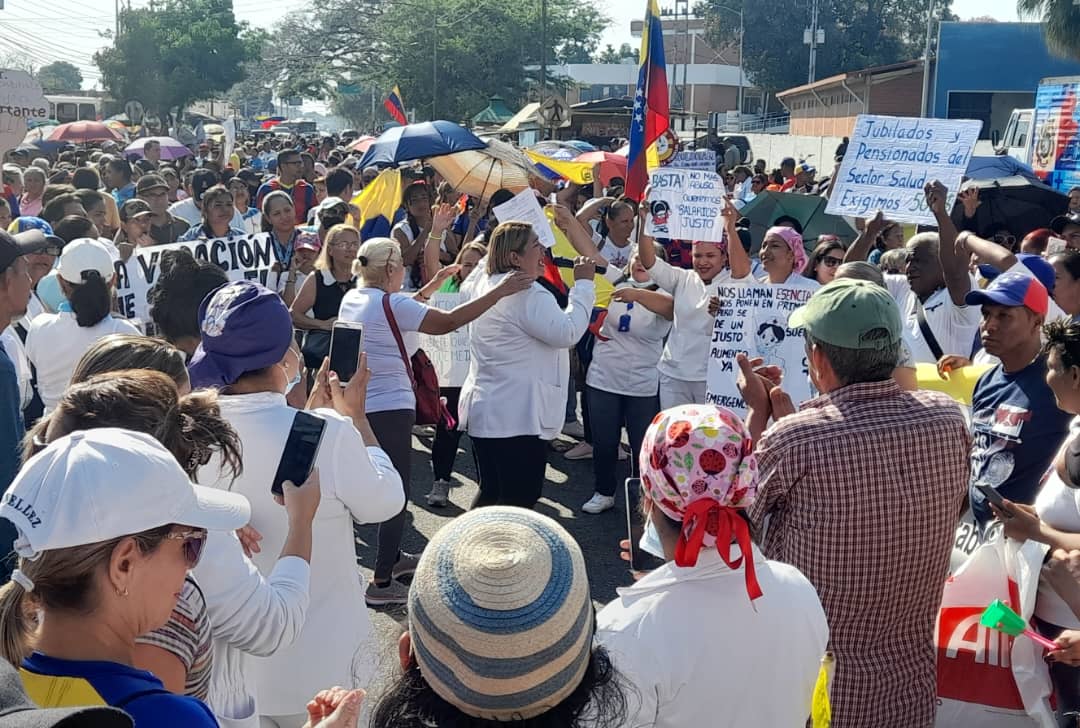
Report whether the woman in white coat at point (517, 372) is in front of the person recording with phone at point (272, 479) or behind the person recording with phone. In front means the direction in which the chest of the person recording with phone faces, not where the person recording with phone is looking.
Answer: in front

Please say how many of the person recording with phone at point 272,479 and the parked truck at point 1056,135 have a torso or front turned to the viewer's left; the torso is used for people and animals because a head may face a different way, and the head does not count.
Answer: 1

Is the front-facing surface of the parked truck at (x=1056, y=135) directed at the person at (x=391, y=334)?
no

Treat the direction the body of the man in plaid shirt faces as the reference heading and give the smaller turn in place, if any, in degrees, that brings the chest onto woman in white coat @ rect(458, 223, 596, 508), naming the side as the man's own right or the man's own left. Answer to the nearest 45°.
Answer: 0° — they already face them

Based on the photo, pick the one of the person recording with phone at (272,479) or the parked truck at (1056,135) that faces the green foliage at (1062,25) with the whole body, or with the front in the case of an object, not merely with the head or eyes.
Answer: the person recording with phone

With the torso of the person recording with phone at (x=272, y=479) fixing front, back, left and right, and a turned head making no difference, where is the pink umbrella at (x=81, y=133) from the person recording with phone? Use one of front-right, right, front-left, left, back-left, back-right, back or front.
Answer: front-left

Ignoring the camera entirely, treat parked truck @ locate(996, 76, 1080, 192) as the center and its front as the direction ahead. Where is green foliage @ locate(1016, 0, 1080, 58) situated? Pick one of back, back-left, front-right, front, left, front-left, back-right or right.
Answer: right

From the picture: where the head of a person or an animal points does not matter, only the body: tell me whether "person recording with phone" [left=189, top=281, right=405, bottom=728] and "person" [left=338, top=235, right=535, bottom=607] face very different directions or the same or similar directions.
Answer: same or similar directions

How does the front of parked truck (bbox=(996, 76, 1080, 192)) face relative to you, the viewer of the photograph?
facing to the left of the viewer

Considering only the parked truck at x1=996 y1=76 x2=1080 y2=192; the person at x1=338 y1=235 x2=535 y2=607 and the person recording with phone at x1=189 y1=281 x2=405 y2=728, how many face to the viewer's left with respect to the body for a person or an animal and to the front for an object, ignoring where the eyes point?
1

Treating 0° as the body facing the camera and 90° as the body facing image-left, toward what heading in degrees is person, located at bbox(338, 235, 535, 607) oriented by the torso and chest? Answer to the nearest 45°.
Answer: approximately 225°

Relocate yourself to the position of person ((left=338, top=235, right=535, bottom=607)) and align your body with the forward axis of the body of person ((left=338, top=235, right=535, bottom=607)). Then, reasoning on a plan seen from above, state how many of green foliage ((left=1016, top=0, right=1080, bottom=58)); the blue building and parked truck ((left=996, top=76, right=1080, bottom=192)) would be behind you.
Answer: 0

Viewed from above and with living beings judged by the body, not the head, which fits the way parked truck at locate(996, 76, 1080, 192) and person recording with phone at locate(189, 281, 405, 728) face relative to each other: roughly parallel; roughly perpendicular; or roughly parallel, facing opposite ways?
roughly perpendicular

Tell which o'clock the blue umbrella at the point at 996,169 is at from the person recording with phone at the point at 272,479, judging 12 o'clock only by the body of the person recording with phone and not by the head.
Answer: The blue umbrella is roughly at 12 o'clock from the person recording with phone.

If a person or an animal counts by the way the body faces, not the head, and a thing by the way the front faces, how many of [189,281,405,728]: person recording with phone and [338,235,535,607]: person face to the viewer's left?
0

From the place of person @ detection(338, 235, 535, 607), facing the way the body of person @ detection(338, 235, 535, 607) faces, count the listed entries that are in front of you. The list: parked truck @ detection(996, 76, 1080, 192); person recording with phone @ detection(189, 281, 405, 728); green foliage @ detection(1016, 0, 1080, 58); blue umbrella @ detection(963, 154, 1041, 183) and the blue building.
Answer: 4

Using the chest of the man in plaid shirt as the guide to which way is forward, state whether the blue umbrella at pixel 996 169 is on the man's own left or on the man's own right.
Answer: on the man's own right
